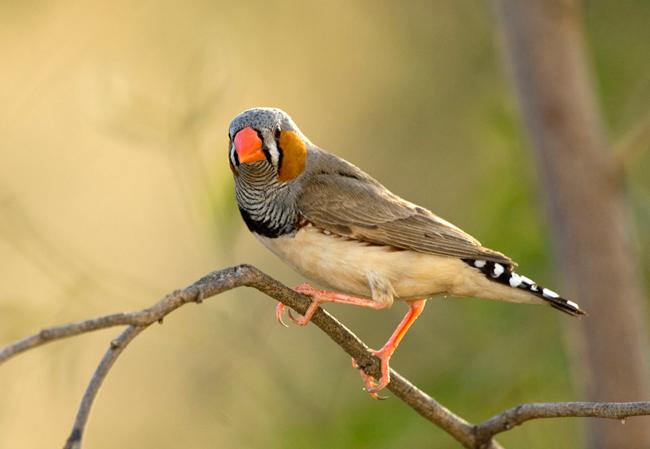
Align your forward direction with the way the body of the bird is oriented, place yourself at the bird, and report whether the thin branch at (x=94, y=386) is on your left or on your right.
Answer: on your right

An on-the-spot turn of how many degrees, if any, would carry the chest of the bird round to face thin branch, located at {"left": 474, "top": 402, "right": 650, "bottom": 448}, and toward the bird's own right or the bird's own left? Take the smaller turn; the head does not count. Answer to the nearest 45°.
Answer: approximately 135° to the bird's own left

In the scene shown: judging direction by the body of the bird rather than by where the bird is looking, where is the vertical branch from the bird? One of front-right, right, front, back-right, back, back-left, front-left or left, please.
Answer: back-right

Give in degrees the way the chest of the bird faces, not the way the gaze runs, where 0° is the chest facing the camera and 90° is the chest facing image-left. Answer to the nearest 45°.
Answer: approximately 90°
